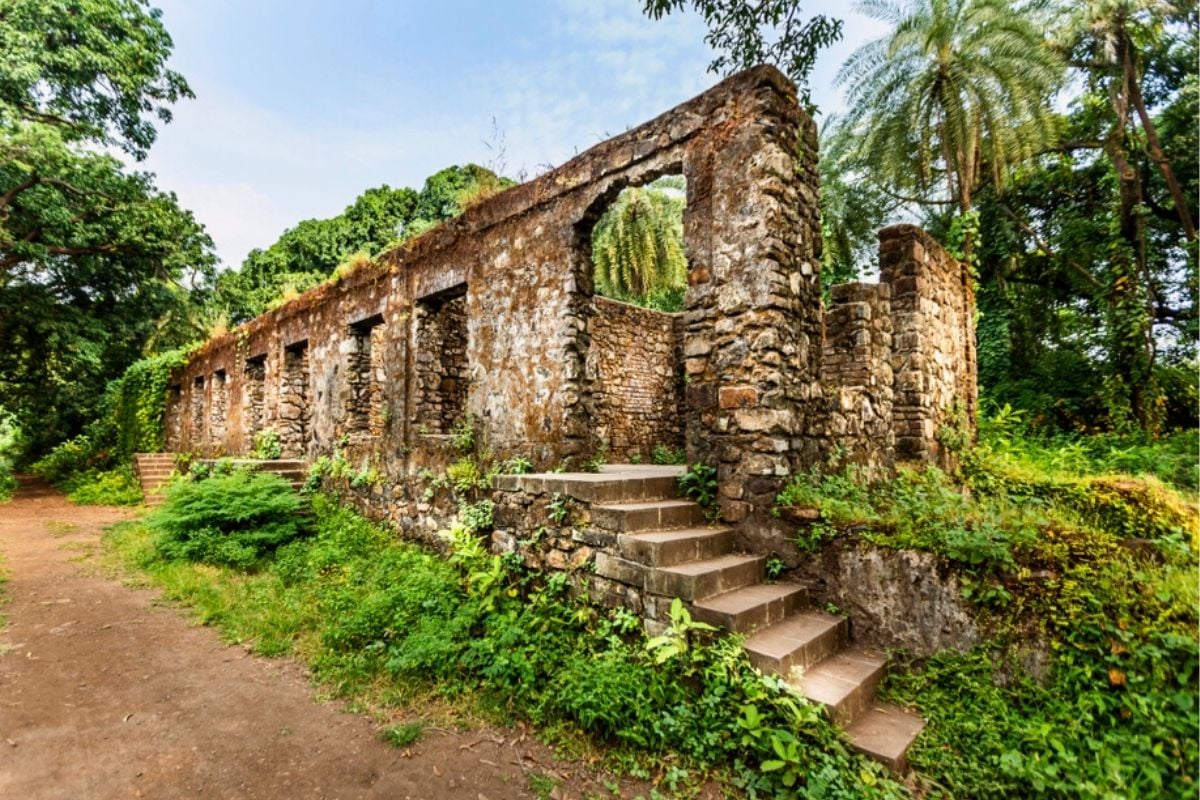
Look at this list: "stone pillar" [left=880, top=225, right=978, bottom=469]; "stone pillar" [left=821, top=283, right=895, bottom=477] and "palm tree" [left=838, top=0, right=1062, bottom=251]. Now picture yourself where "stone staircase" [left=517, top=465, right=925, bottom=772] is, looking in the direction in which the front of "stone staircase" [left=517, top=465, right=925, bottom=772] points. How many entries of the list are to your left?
3

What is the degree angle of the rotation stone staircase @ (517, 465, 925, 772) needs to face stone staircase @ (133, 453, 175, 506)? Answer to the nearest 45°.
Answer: approximately 180°

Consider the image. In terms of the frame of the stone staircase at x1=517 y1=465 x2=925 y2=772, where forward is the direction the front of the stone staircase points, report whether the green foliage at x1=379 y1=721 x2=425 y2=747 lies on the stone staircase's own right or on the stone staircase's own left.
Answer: on the stone staircase's own right

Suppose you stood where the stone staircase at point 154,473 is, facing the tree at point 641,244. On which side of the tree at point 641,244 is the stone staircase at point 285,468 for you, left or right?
right

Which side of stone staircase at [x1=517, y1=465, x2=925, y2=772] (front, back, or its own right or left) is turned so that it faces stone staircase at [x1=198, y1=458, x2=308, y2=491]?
back

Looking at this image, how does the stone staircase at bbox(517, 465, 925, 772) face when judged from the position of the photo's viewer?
facing the viewer and to the right of the viewer

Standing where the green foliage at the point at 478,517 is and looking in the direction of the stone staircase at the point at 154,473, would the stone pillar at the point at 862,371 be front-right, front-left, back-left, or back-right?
back-right

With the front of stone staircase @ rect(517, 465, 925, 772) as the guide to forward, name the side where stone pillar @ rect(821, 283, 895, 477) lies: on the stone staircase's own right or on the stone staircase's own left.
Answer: on the stone staircase's own left

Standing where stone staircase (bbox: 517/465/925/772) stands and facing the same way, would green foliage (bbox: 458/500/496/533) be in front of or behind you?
behind
